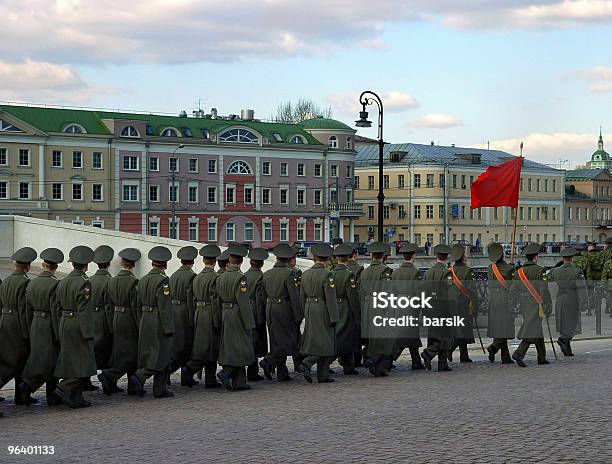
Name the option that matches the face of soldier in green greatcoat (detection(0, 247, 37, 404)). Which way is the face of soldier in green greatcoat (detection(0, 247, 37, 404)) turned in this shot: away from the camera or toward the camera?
away from the camera

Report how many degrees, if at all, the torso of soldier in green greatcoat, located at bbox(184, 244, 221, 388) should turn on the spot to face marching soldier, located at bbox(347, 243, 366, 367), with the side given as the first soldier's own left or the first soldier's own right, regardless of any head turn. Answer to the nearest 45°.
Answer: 0° — they already face them

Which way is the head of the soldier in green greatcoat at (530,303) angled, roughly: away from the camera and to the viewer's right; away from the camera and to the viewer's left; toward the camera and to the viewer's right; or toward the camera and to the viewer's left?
away from the camera and to the viewer's right

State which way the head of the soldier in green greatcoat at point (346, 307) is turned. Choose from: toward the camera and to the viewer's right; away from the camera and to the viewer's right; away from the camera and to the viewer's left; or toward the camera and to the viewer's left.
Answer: away from the camera and to the viewer's right

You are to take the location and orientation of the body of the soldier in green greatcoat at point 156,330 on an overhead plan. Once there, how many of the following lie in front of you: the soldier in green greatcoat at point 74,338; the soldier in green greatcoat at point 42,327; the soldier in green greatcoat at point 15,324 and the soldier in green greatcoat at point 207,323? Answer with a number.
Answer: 1

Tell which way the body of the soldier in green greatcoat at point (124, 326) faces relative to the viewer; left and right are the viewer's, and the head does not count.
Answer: facing away from the viewer and to the right of the viewer

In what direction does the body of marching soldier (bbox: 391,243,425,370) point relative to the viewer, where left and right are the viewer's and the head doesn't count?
facing away from the viewer and to the right of the viewer

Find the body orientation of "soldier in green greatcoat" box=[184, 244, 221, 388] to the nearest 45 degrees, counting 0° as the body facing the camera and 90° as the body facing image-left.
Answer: approximately 225°

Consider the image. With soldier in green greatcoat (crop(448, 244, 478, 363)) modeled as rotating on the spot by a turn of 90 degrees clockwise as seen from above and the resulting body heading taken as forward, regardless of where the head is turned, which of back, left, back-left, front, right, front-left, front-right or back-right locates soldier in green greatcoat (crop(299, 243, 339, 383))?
right

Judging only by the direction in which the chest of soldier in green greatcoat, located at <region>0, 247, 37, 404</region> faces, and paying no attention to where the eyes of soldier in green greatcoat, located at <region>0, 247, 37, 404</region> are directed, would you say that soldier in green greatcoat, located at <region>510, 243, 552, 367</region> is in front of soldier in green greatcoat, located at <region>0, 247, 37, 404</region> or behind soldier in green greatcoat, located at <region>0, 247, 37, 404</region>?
in front

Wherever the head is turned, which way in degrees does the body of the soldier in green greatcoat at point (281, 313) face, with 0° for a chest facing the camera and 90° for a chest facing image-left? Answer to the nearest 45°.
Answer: approximately 225°
